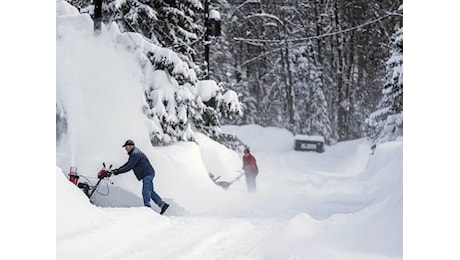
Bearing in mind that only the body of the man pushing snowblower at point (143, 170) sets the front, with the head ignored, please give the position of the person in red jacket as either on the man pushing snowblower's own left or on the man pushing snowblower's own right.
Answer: on the man pushing snowblower's own right

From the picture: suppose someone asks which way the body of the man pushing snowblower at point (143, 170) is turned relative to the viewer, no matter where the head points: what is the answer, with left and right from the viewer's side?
facing to the left of the viewer
